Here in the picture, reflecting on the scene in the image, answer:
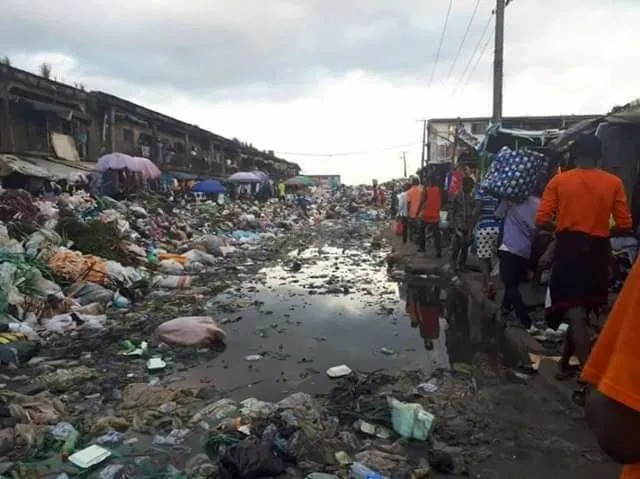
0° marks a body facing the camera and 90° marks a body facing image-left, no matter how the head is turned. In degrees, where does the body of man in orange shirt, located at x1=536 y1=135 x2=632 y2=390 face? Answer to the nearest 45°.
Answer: approximately 180°

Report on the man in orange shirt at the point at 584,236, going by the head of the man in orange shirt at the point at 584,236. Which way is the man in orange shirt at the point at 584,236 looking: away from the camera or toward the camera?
away from the camera

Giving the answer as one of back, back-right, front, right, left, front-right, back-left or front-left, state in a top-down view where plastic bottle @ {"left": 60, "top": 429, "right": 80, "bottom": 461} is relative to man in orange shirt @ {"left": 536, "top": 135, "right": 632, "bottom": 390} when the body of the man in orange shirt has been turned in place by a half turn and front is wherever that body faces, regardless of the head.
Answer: front-right

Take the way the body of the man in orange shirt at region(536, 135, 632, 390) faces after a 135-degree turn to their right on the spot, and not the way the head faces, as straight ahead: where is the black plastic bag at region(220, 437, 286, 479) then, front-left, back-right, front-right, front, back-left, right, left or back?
right

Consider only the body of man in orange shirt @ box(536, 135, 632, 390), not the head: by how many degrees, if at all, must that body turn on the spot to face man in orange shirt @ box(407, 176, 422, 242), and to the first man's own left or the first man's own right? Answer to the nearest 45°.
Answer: approximately 45° to the first man's own left

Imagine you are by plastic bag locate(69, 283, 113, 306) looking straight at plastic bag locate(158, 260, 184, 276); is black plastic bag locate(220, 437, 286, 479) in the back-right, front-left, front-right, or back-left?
back-right

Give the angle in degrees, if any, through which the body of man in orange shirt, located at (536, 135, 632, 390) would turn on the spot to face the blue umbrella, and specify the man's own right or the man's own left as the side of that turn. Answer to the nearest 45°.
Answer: approximately 45° to the man's own left

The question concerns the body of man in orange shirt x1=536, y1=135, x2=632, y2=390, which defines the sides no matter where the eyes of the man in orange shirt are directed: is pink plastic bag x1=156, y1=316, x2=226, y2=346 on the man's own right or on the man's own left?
on the man's own left

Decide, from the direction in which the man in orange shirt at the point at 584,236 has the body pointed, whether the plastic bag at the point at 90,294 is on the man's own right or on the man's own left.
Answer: on the man's own left

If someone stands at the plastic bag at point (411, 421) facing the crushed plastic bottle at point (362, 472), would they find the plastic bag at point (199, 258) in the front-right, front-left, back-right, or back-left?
back-right
